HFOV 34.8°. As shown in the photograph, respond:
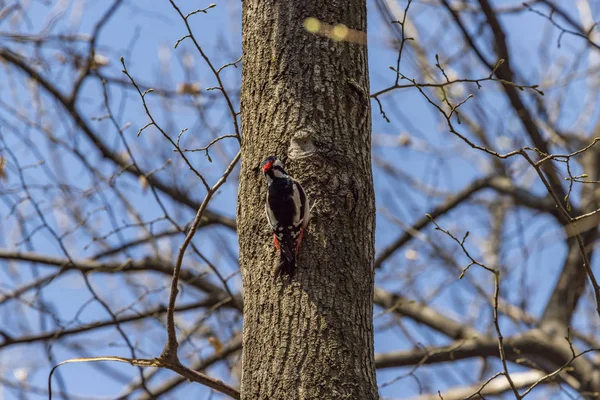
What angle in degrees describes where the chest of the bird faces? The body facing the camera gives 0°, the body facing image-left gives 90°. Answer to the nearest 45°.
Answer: approximately 180°
